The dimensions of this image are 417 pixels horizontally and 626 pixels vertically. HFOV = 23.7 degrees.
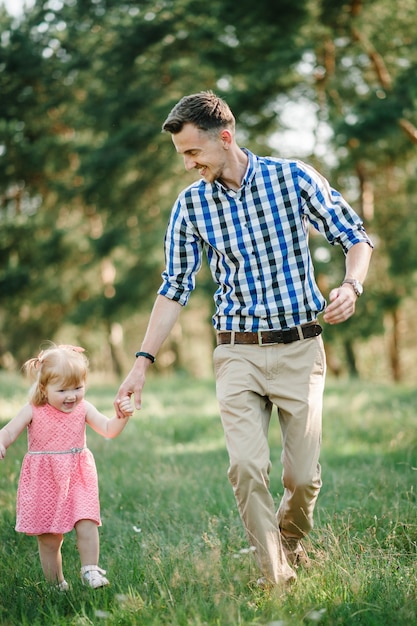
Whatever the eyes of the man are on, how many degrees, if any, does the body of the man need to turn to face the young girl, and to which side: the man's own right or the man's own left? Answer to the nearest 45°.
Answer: approximately 90° to the man's own right

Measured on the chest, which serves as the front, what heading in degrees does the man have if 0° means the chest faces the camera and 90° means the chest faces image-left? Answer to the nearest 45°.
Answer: approximately 0°

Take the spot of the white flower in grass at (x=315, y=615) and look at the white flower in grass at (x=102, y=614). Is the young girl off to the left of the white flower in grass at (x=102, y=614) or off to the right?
right
